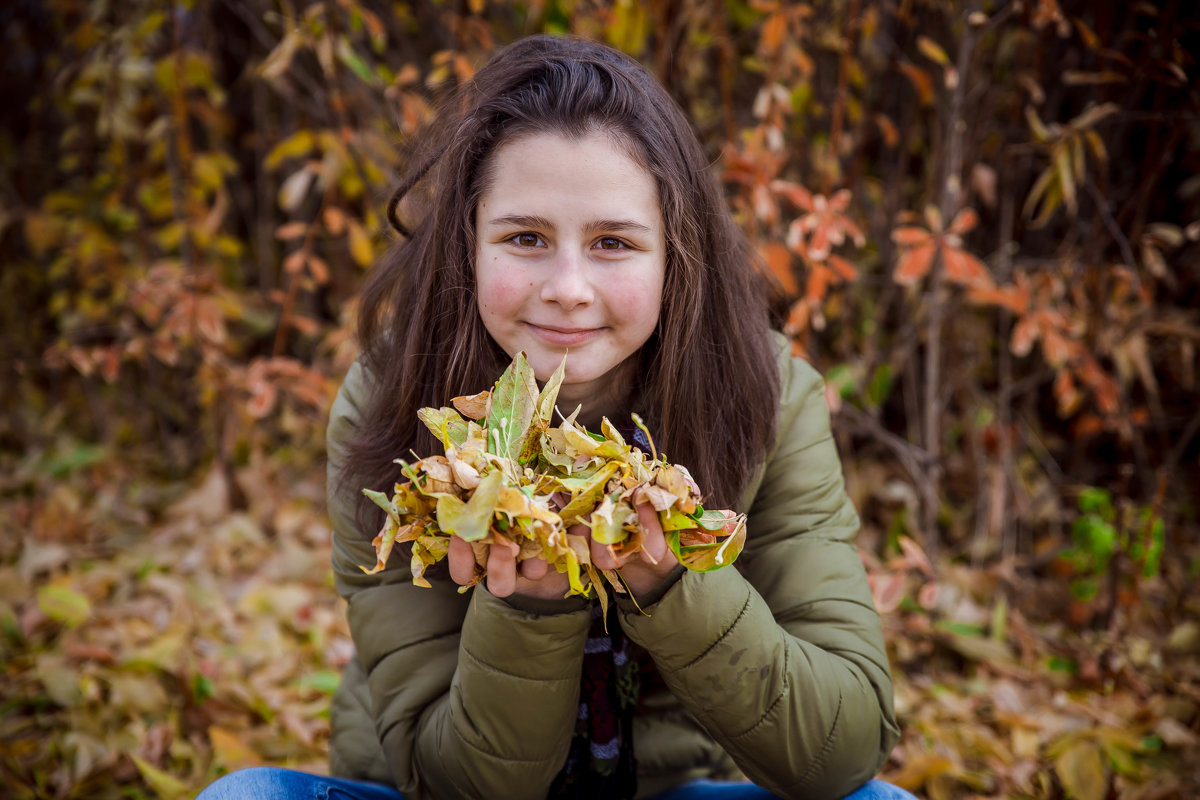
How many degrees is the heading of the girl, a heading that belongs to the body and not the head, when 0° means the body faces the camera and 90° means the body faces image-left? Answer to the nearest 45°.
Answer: approximately 0°

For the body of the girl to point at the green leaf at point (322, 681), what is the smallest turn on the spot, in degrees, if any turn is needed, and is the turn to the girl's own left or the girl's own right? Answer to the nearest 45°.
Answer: approximately 135° to the girl's own right

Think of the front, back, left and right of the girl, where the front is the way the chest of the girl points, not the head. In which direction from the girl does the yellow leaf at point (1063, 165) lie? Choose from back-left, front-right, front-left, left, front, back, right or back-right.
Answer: back-left

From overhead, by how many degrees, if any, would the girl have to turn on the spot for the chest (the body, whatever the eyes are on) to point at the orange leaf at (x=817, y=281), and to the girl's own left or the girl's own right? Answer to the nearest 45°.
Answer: approximately 135° to the girl's own left

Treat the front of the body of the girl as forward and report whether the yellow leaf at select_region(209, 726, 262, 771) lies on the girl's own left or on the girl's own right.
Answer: on the girl's own right

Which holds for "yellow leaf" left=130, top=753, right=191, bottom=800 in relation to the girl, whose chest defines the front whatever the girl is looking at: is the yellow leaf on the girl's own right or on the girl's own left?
on the girl's own right

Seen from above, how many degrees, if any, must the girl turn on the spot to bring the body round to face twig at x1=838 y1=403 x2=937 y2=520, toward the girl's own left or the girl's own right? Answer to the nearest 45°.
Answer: approximately 135° to the girl's own left

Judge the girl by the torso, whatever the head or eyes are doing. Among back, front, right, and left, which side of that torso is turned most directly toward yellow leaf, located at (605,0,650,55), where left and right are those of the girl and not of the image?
back
